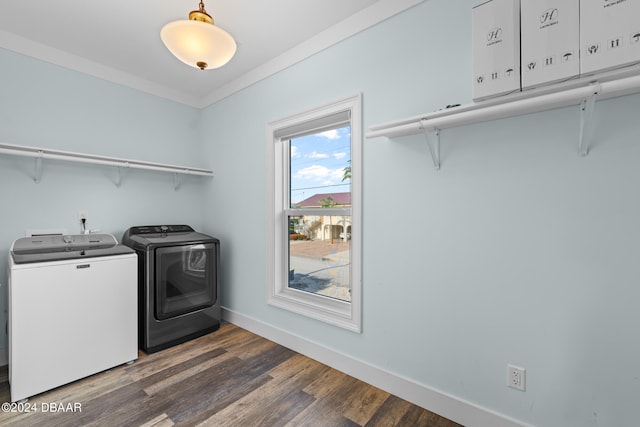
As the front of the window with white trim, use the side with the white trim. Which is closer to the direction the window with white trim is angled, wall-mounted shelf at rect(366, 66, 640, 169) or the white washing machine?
the white washing machine

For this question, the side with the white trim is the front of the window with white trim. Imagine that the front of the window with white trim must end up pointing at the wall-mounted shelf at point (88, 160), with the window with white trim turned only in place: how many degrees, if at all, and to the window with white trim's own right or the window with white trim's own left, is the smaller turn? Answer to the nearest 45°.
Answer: approximately 45° to the window with white trim's own right

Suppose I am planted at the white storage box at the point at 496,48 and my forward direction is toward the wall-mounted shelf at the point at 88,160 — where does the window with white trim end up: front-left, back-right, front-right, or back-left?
front-right

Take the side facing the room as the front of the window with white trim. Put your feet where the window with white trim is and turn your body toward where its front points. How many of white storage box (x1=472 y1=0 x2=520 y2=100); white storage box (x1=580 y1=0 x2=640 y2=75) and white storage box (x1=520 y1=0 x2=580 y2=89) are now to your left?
3

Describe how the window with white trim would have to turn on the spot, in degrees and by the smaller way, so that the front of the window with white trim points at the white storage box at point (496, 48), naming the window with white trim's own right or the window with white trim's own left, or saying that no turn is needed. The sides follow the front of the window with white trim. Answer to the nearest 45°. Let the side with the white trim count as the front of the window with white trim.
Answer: approximately 90° to the window with white trim's own left

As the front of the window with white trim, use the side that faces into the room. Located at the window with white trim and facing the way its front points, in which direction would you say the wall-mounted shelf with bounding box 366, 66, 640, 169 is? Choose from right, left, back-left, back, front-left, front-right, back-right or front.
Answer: left

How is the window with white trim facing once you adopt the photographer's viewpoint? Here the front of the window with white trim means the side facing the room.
facing the viewer and to the left of the viewer

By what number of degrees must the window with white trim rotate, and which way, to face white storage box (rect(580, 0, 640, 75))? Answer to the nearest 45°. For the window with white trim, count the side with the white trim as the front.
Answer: approximately 90° to its left

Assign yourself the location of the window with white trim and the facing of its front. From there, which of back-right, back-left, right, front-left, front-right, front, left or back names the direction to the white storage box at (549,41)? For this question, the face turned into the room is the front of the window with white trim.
left
